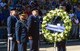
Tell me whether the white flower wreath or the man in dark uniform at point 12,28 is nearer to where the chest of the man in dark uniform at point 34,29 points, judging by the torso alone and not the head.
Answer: the white flower wreath

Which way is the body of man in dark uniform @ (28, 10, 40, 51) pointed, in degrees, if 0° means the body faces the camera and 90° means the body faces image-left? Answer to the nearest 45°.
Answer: approximately 315°

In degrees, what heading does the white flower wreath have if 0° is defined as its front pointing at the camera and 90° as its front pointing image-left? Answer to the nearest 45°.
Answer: approximately 0°

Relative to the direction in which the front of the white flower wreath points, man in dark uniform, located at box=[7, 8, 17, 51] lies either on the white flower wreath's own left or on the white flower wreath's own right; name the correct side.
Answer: on the white flower wreath's own right

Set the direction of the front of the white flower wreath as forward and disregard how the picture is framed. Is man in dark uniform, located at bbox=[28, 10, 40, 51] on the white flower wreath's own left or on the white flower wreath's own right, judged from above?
on the white flower wreath's own right

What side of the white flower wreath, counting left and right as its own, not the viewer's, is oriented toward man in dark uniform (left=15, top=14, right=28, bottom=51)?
right
